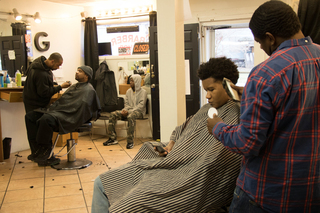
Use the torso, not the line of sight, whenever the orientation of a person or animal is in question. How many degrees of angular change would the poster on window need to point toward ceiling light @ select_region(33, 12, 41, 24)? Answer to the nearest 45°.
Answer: approximately 90° to its right

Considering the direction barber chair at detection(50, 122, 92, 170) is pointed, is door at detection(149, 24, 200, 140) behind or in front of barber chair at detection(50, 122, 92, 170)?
behind

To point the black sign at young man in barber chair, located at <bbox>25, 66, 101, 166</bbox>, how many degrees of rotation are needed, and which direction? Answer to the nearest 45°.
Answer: approximately 45° to its right

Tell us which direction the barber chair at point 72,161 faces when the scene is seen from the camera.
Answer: facing to the left of the viewer

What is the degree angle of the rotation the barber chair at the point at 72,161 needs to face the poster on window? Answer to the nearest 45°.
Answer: approximately 135° to its right

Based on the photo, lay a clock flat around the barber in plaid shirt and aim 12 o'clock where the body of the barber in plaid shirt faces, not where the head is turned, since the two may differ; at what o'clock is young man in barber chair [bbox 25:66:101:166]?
The young man in barber chair is roughly at 12 o'clock from the barber in plaid shirt.

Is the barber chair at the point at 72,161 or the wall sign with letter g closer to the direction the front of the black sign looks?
the barber chair

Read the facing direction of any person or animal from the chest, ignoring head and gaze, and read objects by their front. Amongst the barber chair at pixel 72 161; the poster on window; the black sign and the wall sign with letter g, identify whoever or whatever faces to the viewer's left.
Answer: the barber chair

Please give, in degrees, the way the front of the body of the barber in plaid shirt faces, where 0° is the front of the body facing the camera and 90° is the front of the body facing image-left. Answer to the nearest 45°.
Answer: approximately 135°
